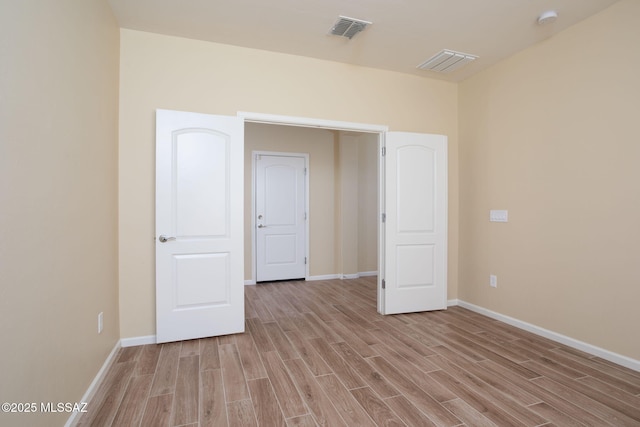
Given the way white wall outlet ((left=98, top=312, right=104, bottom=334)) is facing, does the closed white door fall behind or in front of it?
in front

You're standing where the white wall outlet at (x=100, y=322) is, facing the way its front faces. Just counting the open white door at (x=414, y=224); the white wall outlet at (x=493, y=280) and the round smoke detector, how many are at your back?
0

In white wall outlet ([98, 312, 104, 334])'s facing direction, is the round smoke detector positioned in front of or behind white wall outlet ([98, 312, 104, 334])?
in front

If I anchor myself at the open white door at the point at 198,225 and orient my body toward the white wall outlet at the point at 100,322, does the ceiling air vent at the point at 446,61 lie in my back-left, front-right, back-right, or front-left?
back-left

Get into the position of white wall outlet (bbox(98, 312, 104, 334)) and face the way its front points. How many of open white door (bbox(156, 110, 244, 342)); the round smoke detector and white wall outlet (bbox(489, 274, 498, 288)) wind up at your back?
0

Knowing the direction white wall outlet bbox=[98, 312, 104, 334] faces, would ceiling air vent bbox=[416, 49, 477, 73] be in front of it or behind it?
in front

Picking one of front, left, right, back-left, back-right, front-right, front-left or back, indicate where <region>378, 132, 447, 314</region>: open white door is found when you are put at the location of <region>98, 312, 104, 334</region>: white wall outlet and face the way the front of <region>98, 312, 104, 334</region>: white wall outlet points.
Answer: front

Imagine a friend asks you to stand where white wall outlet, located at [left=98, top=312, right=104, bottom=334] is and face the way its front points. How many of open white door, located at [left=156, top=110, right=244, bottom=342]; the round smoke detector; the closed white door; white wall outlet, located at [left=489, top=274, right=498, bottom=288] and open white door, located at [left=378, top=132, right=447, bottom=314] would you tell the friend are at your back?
0

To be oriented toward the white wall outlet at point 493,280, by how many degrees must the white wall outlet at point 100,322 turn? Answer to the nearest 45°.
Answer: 0° — it already faces it

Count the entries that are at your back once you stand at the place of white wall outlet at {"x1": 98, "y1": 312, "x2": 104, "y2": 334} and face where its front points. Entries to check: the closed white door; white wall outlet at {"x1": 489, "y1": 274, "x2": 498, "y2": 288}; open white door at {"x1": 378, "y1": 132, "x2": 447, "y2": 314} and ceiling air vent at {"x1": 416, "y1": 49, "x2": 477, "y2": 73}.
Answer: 0

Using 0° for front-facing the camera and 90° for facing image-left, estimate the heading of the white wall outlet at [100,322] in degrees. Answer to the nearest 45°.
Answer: approximately 270°
